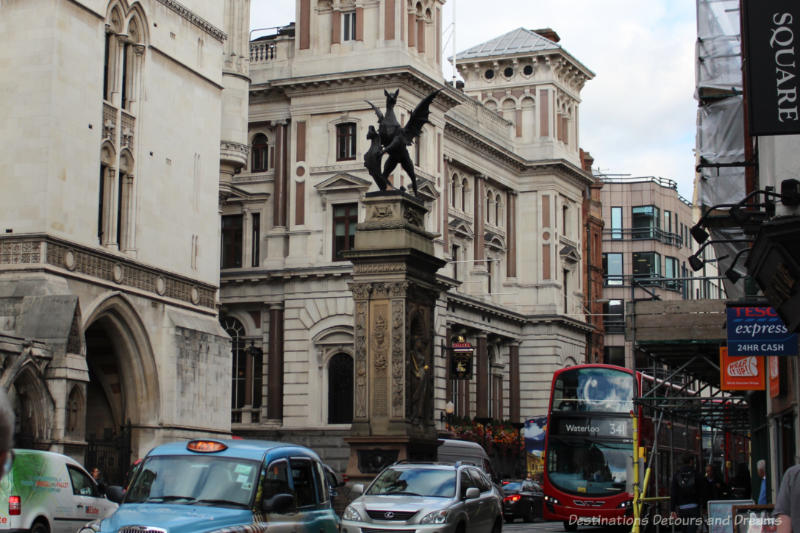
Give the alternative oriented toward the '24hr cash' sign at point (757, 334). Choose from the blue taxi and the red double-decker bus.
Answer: the red double-decker bus

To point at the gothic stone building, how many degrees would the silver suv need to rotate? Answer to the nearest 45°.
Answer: approximately 90° to its right

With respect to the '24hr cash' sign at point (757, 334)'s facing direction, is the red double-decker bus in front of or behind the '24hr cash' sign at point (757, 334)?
behind

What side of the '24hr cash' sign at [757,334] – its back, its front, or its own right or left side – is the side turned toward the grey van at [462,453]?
back

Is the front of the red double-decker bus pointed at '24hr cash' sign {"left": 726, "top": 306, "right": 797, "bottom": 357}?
yes

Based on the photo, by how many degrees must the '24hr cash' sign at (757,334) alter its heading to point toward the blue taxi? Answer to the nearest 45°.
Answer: approximately 45° to its right

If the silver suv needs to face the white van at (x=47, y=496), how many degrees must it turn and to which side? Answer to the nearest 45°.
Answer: approximately 45° to its right
